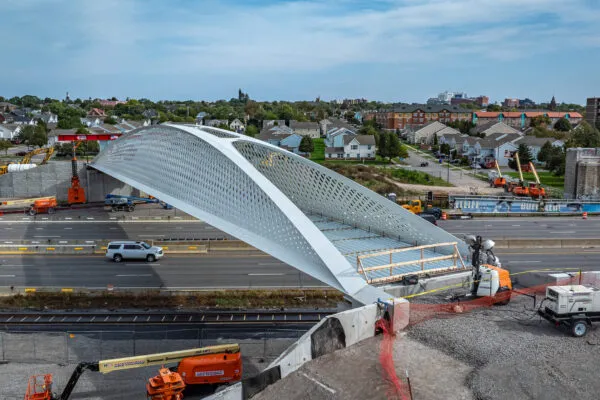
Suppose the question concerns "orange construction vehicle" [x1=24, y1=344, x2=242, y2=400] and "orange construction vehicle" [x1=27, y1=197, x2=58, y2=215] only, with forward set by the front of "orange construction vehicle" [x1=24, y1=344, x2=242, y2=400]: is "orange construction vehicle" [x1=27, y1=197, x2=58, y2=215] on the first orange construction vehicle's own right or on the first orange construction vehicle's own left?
on the first orange construction vehicle's own right

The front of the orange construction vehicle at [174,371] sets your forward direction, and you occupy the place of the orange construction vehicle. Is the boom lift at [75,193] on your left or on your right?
on your right

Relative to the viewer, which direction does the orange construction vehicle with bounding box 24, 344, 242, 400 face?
to the viewer's left

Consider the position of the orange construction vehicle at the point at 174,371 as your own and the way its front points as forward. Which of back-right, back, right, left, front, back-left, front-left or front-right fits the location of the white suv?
right
